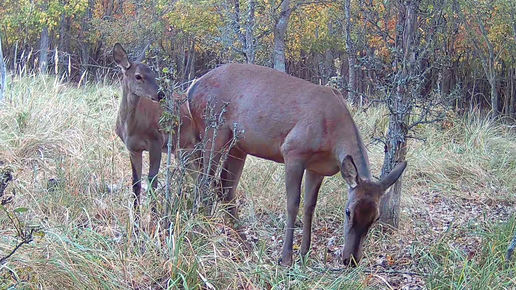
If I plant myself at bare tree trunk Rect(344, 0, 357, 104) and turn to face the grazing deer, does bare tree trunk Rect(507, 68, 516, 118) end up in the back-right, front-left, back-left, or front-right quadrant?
back-left

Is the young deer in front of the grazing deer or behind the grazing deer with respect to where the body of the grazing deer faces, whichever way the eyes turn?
behind

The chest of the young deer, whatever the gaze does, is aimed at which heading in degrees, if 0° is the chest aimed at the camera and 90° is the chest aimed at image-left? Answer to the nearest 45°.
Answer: approximately 45°

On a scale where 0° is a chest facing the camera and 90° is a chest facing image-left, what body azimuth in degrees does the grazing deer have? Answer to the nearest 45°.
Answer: approximately 315°

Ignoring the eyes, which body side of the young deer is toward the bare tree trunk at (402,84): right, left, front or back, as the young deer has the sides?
left

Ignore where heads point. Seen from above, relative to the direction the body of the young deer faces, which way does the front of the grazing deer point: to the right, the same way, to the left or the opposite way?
to the left

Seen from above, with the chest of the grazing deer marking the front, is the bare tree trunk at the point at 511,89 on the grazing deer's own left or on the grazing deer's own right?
on the grazing deer's own left

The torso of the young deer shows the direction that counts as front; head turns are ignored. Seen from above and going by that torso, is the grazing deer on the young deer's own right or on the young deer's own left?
on the young deer's own left

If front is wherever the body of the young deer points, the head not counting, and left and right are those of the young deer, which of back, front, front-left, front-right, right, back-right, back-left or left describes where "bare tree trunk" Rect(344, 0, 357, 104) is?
back

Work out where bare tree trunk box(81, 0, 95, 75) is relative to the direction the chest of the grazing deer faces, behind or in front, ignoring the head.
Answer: behind
